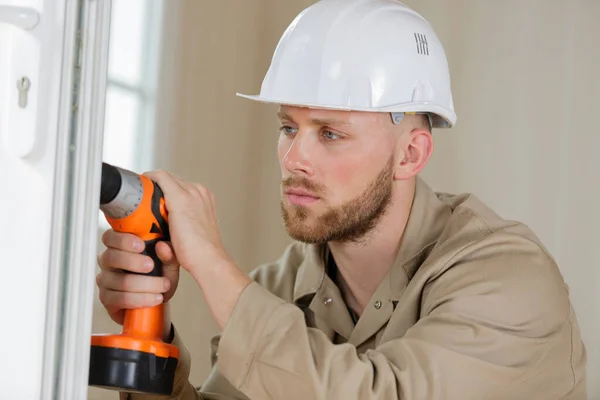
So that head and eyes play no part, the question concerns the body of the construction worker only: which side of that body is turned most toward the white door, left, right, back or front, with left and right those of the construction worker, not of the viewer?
front

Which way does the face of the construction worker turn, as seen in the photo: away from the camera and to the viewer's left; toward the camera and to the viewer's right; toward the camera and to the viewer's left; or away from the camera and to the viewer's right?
toward the camera and to the viewer's left

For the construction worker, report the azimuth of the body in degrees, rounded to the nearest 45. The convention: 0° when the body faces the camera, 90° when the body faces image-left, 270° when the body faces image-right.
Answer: approximately 45°
